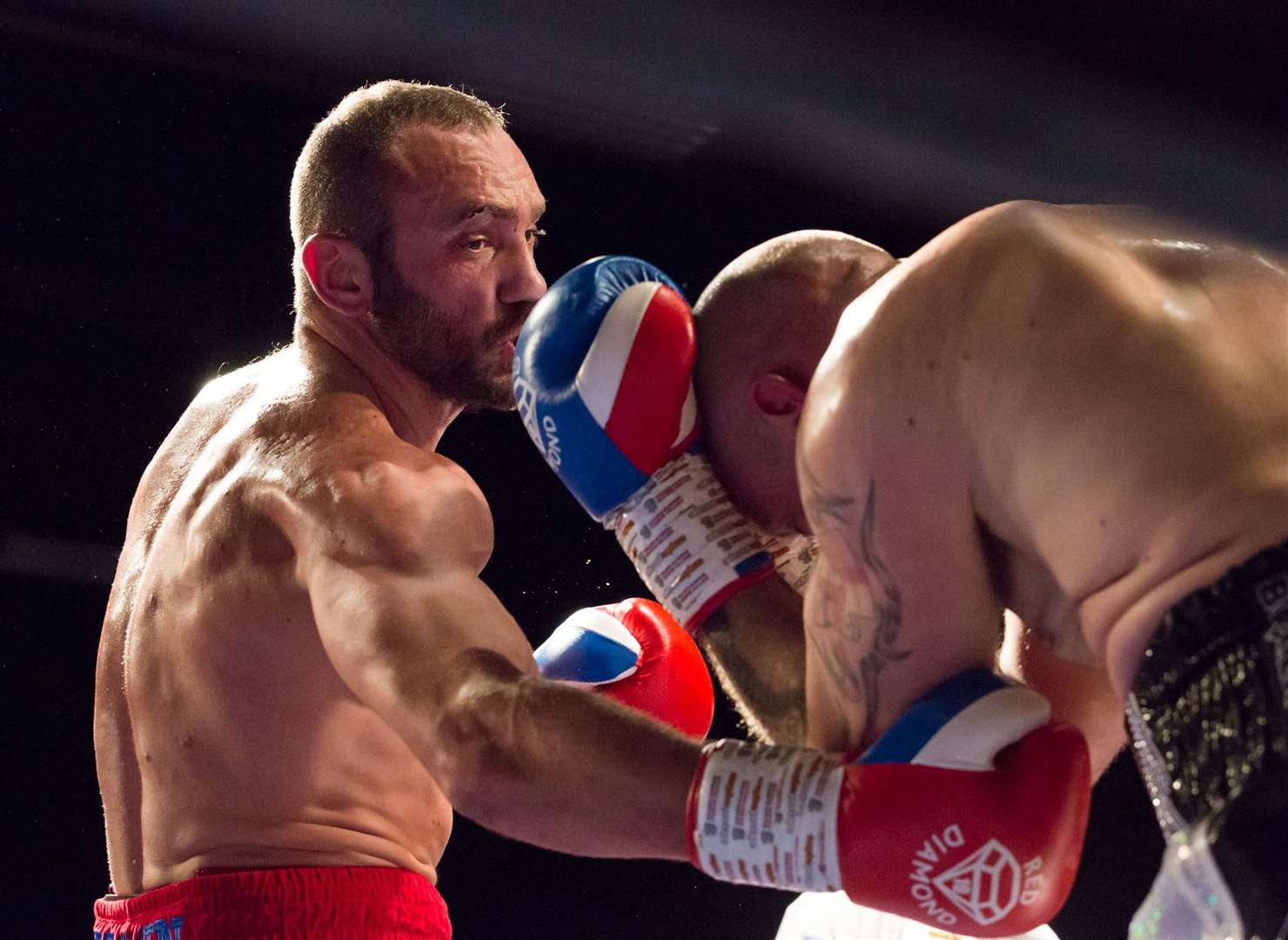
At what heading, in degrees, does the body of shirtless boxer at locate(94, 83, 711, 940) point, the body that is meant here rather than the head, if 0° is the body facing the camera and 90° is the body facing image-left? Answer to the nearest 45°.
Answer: approximately 225°
